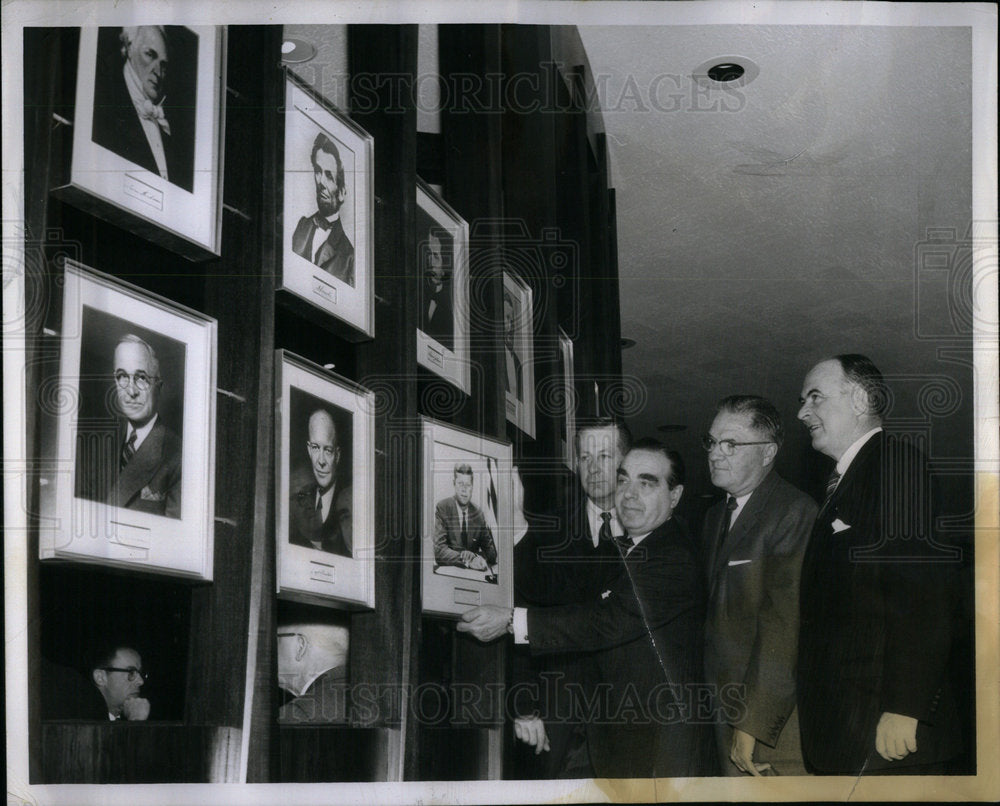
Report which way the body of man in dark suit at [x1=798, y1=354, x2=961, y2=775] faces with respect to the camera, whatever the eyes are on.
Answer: to the viewer's left

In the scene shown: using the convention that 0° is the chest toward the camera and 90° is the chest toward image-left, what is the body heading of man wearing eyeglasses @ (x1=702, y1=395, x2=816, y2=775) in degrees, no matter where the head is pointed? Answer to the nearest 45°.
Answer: approximately 45°

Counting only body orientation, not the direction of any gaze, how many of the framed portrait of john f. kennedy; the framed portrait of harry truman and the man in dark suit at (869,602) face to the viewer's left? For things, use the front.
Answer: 1

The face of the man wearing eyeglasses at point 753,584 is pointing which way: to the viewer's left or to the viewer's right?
to the viewer's left

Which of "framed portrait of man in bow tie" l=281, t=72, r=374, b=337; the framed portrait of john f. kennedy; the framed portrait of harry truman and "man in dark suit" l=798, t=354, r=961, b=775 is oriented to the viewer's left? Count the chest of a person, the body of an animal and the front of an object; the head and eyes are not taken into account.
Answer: the man in dark suit

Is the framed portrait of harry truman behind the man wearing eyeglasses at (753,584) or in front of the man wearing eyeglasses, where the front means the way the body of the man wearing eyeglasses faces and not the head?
in front

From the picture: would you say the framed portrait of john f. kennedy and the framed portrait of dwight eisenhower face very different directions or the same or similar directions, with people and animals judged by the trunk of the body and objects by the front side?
same or similar directions

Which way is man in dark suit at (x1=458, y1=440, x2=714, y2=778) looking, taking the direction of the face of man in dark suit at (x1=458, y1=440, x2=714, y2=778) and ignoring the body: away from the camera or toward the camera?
toward the camera

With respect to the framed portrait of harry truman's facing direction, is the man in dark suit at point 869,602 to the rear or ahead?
ahead

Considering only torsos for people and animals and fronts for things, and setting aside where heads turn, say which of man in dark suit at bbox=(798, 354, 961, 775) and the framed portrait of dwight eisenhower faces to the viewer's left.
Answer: the man in dark suit

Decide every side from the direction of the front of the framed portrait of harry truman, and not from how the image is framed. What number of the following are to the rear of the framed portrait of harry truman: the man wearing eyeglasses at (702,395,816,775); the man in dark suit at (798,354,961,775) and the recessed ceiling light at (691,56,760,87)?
0

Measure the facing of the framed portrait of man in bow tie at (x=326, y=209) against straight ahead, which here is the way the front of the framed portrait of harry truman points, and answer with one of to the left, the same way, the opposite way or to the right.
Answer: the same way
